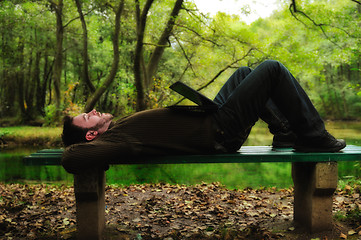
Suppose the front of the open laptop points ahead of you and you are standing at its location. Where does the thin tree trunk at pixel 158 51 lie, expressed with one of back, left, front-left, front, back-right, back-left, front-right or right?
right

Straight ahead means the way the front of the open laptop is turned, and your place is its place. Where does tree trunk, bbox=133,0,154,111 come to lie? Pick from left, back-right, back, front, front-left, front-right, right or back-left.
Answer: right

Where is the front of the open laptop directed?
to the viewer's left

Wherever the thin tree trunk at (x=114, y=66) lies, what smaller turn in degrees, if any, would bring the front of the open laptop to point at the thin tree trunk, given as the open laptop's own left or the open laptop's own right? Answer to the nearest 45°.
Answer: approximately 90° to the open laptop's own right

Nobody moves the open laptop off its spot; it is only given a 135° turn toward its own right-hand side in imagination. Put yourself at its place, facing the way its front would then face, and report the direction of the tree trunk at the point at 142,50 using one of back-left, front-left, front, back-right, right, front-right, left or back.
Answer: front-left
